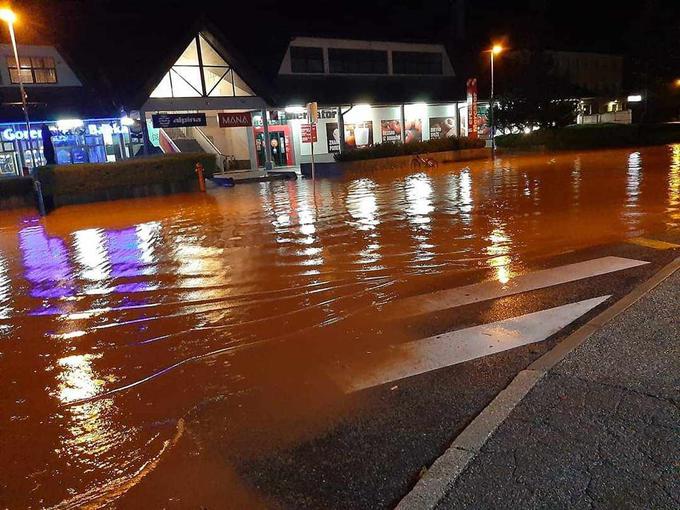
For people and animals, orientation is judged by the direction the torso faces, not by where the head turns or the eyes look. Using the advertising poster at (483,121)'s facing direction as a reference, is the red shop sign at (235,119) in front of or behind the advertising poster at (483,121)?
in front

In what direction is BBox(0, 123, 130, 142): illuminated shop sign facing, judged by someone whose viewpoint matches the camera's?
facing the viewer

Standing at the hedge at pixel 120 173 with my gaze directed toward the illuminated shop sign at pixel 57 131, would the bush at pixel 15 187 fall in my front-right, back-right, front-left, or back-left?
front-left

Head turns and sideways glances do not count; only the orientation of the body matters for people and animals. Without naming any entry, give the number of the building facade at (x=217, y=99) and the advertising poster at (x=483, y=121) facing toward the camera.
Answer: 2

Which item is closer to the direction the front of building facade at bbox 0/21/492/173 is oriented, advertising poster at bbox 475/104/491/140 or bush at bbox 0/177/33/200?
the bush

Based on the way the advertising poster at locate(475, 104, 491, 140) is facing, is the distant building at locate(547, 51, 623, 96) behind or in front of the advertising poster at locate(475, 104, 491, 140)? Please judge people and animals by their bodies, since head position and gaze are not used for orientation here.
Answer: behind

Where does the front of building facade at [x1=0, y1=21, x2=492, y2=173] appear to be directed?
toward the camera

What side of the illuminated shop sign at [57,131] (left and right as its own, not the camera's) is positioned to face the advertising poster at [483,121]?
left

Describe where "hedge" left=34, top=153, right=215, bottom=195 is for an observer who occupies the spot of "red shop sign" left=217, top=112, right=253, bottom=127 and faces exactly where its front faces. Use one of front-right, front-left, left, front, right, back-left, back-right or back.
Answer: front-right

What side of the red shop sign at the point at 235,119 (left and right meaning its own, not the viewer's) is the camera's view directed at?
front

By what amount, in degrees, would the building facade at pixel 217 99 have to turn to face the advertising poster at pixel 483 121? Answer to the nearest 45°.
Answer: approximately 135° to its left

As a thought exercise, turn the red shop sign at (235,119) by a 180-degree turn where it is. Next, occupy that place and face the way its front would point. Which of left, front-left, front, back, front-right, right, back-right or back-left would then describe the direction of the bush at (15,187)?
back-left

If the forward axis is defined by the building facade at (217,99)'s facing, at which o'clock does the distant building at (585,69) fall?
The distant building is roughly at 8 o'clock from the building facade.
